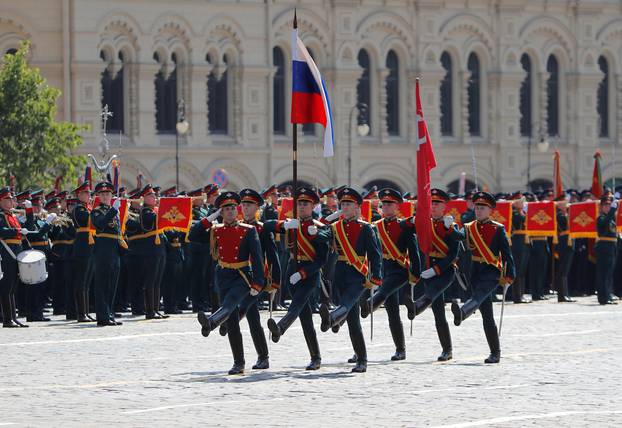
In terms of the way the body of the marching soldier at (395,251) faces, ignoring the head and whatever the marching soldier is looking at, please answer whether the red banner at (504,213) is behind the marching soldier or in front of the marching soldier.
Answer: behind

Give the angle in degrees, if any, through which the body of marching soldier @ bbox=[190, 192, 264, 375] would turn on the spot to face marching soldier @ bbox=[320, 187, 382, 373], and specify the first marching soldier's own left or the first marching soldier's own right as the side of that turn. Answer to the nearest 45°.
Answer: approximately 135° to the first marching soldier's own left

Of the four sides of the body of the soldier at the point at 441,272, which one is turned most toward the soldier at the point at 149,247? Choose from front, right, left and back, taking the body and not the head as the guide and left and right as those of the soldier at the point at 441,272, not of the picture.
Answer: right

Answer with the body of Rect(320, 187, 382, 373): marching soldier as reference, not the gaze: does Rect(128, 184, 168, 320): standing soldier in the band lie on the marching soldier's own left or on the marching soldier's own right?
on the marching soldier's own right

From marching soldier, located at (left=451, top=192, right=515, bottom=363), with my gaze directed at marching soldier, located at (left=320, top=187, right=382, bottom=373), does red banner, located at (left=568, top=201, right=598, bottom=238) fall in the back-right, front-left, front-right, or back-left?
back-right
